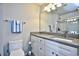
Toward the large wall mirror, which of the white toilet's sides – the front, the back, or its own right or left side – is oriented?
left

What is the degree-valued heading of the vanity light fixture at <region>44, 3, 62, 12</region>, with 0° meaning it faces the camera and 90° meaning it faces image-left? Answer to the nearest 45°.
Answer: approximately 45°

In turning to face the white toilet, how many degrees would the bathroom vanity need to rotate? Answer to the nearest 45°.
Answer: approximately 45° to its right

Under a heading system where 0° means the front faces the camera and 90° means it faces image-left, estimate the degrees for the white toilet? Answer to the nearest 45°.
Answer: approximately 0°
